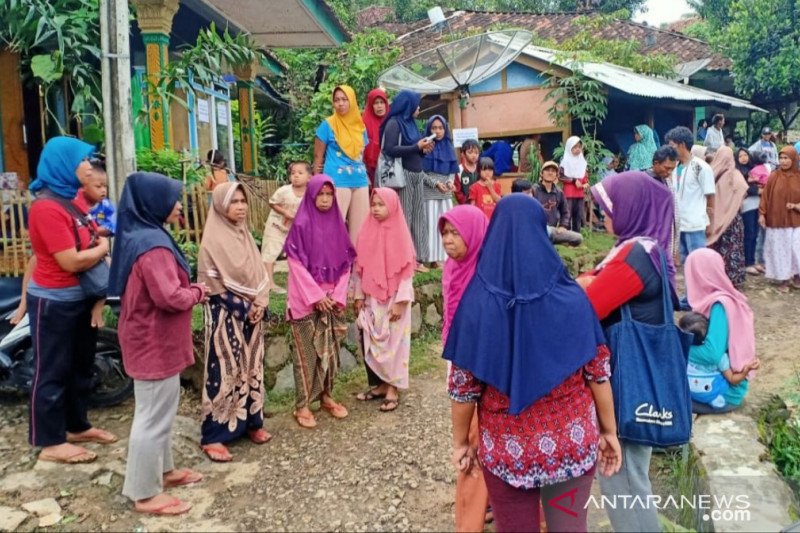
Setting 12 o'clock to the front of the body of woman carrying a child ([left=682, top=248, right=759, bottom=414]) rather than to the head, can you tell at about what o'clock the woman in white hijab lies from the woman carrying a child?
The woman in white hijab is roughly at 1 o'clock from the woman carrying a child.

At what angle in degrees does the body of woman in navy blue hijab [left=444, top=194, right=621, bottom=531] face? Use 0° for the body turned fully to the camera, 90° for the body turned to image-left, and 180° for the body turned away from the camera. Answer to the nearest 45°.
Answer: approximately 180°

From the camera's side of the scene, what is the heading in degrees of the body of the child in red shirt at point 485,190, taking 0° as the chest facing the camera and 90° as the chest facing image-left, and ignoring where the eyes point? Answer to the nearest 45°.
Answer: approximately 0°

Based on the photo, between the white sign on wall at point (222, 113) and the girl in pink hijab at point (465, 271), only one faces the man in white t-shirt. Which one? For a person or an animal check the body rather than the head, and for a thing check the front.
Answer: the white sign on wall

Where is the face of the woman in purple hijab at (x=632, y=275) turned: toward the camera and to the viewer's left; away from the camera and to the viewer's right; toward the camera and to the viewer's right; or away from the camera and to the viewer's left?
away from the camera and to the viewer's left

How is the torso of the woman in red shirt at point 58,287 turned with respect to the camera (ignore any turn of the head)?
to the viewer's right

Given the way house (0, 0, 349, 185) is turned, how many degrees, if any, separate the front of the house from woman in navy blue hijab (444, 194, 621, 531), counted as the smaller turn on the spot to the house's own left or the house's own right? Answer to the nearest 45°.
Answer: approximately 45° to the house's own right

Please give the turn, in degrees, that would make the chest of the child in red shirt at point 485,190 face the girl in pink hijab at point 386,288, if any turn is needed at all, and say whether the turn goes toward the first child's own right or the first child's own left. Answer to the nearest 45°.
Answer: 0° — they already face them

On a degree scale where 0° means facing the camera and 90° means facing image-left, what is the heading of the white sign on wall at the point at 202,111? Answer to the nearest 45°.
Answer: approximately 315°

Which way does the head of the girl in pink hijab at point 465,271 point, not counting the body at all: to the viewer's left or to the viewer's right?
to the viewer's left
